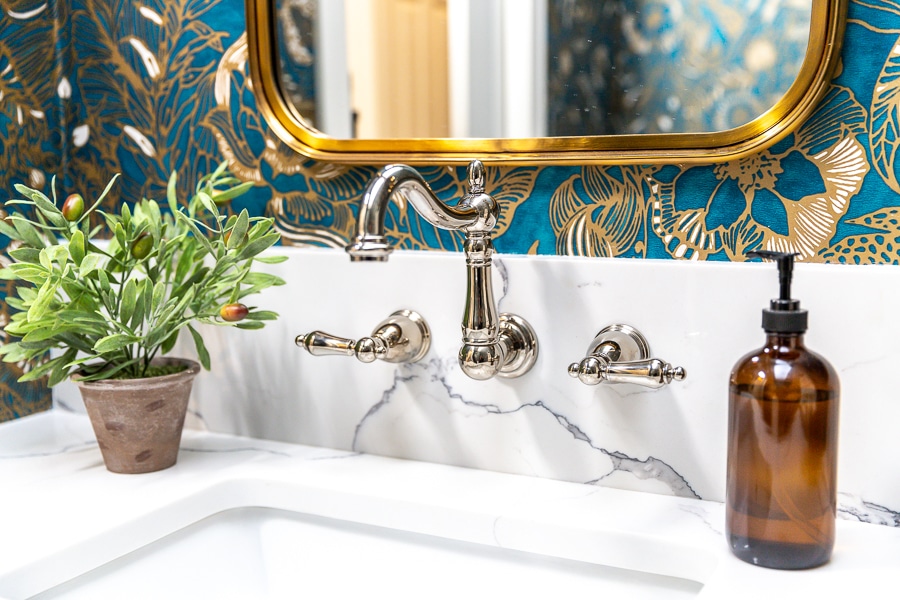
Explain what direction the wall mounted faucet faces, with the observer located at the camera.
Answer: facing the viewer and to the left of the viewer

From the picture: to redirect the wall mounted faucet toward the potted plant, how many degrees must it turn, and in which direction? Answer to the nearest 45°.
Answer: approximately 45° to its right
